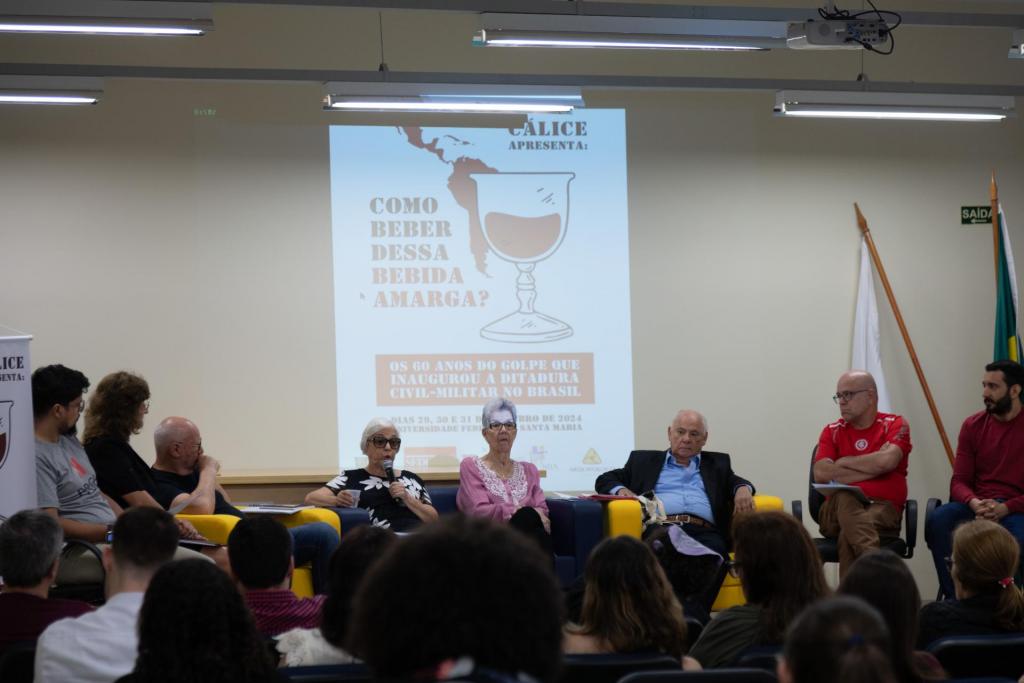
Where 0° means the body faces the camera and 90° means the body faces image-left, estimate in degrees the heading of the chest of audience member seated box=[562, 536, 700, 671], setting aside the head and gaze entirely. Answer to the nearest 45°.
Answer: approximately 180°

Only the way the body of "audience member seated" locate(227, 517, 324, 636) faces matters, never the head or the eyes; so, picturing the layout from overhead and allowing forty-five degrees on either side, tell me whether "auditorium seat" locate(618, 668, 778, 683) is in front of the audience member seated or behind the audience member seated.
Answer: behind

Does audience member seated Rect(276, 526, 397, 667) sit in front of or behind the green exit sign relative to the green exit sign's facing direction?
in front

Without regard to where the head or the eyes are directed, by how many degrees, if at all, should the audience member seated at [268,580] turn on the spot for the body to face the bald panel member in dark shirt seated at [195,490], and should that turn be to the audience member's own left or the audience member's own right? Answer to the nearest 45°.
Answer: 0° — they already face them

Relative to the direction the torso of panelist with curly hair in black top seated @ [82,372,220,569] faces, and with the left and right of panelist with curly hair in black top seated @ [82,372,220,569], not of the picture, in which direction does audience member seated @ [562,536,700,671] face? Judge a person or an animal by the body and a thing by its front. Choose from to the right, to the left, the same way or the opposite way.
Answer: to the left

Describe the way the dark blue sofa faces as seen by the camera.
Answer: facing the viewer

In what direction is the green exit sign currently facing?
toward the camera

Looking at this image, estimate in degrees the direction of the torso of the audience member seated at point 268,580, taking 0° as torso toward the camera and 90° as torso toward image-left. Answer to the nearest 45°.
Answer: approximately 180°

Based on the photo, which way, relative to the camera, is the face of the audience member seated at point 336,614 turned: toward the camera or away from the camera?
away from the camera

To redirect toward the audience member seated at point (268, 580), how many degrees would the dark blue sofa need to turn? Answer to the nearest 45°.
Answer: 0° — it already faces them

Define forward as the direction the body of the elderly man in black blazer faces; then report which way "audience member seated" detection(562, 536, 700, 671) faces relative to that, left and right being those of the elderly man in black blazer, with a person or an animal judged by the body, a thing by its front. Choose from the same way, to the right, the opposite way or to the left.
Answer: the opposite way

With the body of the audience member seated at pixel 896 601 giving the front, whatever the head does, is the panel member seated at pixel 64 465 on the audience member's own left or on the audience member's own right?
on the audience member's own left

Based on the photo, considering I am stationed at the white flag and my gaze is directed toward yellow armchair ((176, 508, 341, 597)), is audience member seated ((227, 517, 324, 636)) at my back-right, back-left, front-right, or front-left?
front-left

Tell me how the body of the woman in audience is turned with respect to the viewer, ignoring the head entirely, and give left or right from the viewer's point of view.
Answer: facing away from the viewer and to the left of the viewer

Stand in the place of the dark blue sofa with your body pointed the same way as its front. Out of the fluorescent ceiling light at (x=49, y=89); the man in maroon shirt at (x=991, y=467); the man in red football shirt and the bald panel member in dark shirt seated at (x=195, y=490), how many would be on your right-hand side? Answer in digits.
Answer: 2

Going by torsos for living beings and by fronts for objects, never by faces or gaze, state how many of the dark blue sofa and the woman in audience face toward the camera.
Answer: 1

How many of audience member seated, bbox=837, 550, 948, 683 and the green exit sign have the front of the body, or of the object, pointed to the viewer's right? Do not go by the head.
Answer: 0

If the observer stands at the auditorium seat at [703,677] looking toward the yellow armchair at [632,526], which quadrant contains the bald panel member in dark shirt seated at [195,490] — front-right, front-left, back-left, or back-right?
front-left

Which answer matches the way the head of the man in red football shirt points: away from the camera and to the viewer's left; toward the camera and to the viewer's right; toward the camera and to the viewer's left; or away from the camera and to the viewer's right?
toward the camera and to the viewer's left

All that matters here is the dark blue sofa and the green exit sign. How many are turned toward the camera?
2

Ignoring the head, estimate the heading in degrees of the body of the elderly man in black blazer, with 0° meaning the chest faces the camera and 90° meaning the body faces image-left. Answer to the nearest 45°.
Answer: approximately 0°

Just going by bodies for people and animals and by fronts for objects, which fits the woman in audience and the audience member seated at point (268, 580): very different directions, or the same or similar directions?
same or similar directions
